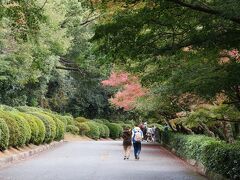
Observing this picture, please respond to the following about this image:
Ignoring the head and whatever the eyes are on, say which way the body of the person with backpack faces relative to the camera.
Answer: away from the camera

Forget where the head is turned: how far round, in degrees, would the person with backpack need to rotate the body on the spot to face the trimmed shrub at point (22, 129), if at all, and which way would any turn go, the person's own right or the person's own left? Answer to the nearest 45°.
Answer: approximately 90° to the person's own left

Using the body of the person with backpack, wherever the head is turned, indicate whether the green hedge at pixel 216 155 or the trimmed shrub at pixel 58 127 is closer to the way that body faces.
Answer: the trimmed shrub

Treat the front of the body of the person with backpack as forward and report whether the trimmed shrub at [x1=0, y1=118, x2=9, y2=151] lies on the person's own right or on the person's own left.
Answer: on the person's own left

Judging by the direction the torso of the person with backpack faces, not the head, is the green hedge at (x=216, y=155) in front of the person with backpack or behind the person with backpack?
behind
